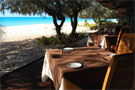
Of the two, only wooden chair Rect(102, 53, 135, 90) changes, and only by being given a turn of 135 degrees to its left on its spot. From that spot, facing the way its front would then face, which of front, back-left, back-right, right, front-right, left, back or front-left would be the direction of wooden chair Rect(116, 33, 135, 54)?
back

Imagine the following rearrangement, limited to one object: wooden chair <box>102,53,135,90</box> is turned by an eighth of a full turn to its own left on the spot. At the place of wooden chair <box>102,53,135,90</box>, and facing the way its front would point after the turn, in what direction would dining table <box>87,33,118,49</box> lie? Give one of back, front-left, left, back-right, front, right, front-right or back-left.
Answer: right

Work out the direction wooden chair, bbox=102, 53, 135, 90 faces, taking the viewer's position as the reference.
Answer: facing away from the viewer and to the left of the viewer
